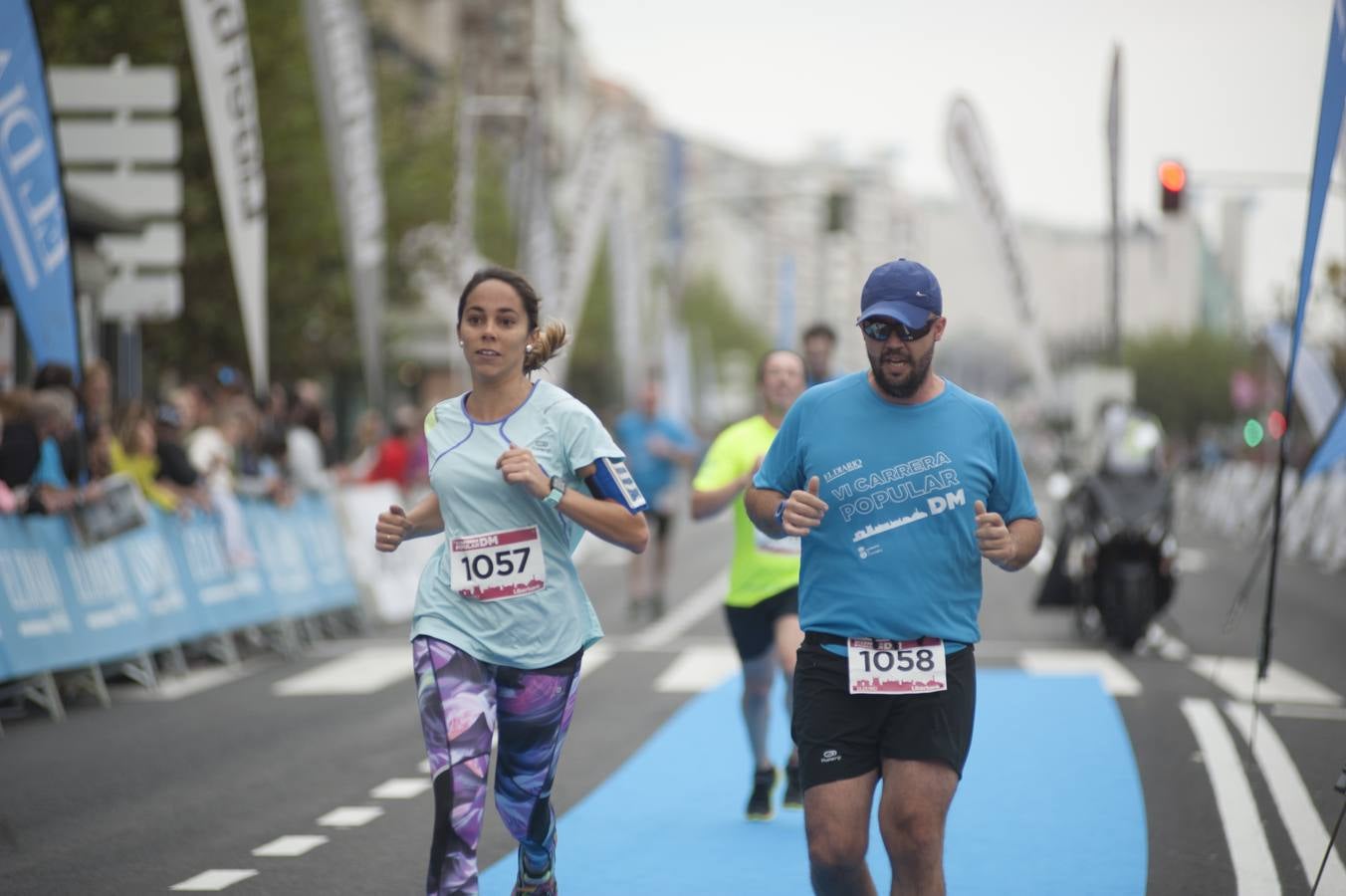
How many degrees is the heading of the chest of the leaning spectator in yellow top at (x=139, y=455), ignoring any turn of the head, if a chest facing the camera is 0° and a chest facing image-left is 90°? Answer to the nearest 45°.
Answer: approximately 270°

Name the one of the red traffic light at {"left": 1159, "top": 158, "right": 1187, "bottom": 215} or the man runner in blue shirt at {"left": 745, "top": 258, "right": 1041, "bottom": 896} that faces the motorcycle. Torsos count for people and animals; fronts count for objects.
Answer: the red traffic light

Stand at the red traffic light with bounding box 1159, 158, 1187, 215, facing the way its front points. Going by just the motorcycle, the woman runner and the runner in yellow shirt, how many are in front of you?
3

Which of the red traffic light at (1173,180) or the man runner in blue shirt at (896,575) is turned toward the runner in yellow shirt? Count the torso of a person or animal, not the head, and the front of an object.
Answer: the red traffic light

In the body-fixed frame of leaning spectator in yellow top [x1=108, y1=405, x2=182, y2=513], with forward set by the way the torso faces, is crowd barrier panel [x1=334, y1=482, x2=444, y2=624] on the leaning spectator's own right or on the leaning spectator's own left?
on the leaning spectator's own left

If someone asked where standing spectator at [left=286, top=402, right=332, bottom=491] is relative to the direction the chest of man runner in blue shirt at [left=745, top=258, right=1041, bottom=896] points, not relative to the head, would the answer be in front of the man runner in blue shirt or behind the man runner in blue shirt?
behind

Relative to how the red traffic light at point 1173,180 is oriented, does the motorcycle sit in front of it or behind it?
in front

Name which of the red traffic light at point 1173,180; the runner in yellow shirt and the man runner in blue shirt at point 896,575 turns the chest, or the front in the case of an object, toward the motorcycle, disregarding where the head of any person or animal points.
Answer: the red traffic light
